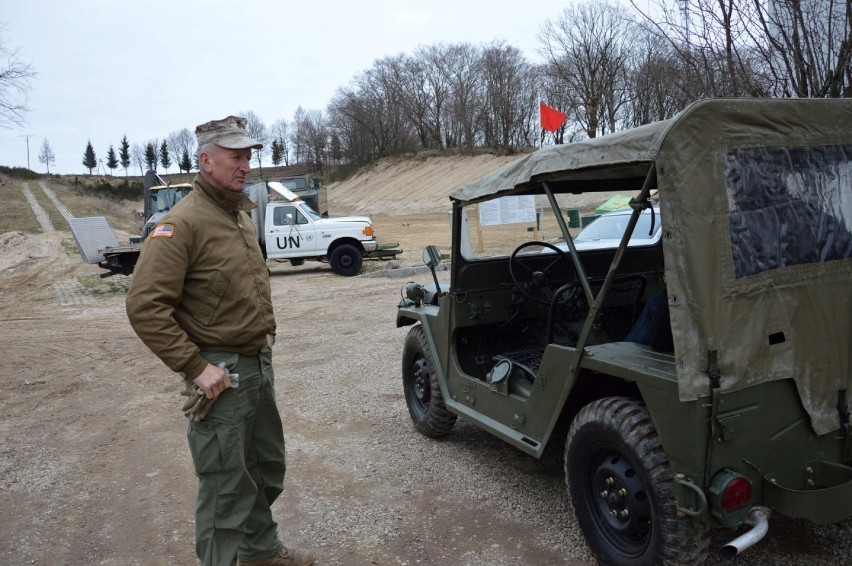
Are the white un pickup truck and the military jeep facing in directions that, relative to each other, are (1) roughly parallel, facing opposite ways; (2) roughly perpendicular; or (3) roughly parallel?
roughly perpendicular

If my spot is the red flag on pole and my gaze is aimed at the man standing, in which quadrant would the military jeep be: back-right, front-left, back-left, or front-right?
front-left

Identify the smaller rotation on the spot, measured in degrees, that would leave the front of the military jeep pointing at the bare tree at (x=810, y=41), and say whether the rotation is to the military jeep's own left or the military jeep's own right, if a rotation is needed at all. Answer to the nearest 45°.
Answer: approximately 45° to the military jeep's own right

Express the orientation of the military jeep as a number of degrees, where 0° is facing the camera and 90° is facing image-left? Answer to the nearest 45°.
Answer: approximately 135°

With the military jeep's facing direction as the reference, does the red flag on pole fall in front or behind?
in front

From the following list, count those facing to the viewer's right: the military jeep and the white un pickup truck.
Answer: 1

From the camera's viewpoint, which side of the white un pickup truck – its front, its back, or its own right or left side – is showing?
right

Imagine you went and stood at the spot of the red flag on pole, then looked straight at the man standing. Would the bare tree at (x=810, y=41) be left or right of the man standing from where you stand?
left

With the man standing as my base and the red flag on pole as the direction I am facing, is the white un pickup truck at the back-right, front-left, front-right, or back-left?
front-left

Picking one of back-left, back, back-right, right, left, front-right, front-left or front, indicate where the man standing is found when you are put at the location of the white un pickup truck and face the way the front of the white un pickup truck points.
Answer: right

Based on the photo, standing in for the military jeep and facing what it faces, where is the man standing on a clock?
The man standing is roughly at 10 o'clock from the military jeep.

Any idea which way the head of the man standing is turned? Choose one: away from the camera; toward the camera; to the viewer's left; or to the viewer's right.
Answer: to the viewer's right

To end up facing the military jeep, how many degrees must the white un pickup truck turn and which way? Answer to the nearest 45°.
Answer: approximately 90° to its right
